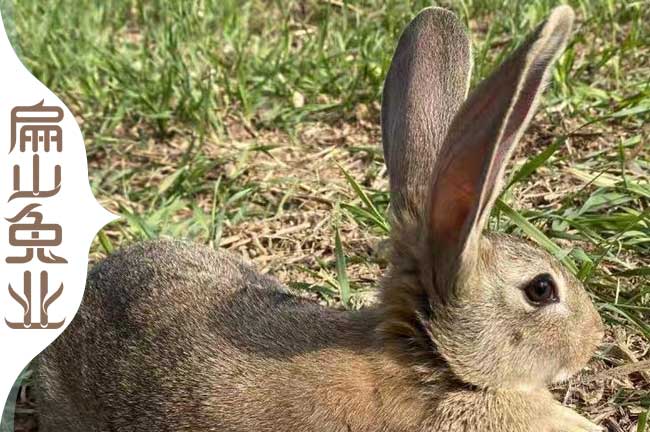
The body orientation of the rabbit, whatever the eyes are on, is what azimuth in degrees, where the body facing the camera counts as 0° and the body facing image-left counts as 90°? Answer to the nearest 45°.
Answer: approximately 270°
